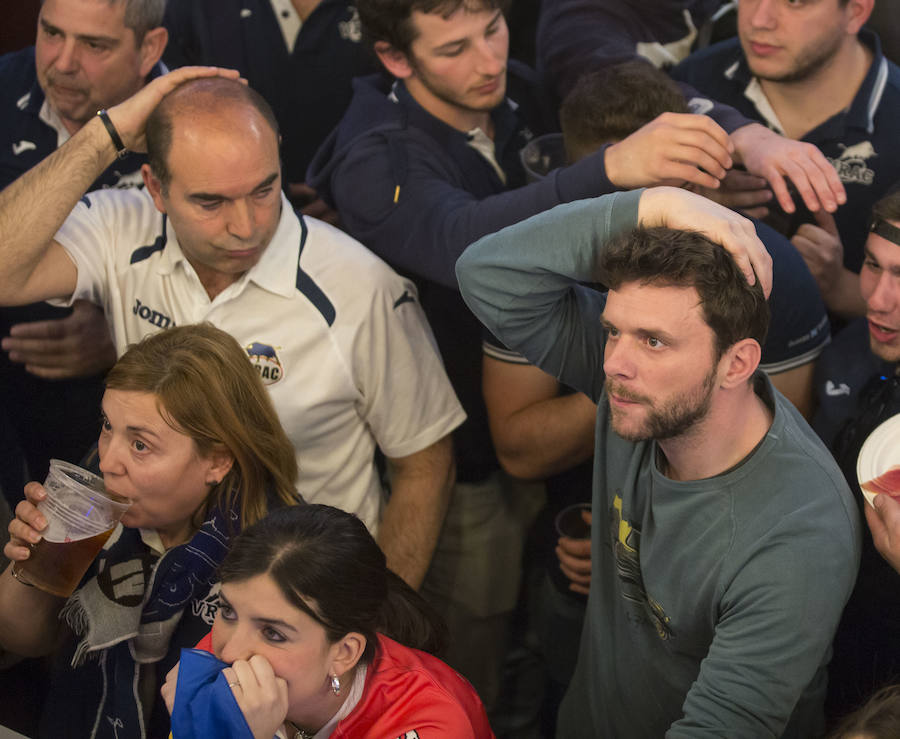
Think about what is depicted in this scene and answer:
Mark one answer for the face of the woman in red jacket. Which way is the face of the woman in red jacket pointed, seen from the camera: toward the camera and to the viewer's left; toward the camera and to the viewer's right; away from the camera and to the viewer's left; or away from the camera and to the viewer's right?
toward the camera and to the viewer's left

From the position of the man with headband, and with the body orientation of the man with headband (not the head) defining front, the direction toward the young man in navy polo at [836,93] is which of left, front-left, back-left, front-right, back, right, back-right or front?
back-right

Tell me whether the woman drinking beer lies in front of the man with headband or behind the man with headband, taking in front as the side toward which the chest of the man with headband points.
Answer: in front

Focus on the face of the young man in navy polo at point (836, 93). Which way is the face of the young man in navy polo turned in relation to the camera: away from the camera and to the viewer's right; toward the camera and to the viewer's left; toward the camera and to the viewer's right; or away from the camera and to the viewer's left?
toward the camera and to the viewer's left

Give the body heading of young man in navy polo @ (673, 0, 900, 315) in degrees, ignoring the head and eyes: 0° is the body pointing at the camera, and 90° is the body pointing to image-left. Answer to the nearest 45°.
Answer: approximately 45°

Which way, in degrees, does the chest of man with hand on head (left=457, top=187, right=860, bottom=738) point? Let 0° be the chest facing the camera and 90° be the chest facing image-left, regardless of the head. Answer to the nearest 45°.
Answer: approximately 45°

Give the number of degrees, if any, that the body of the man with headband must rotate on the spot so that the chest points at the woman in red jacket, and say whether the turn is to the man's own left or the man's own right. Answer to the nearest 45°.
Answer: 0° — they already face them

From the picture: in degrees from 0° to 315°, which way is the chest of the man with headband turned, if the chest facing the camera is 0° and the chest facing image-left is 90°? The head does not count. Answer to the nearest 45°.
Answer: approximately 45°
